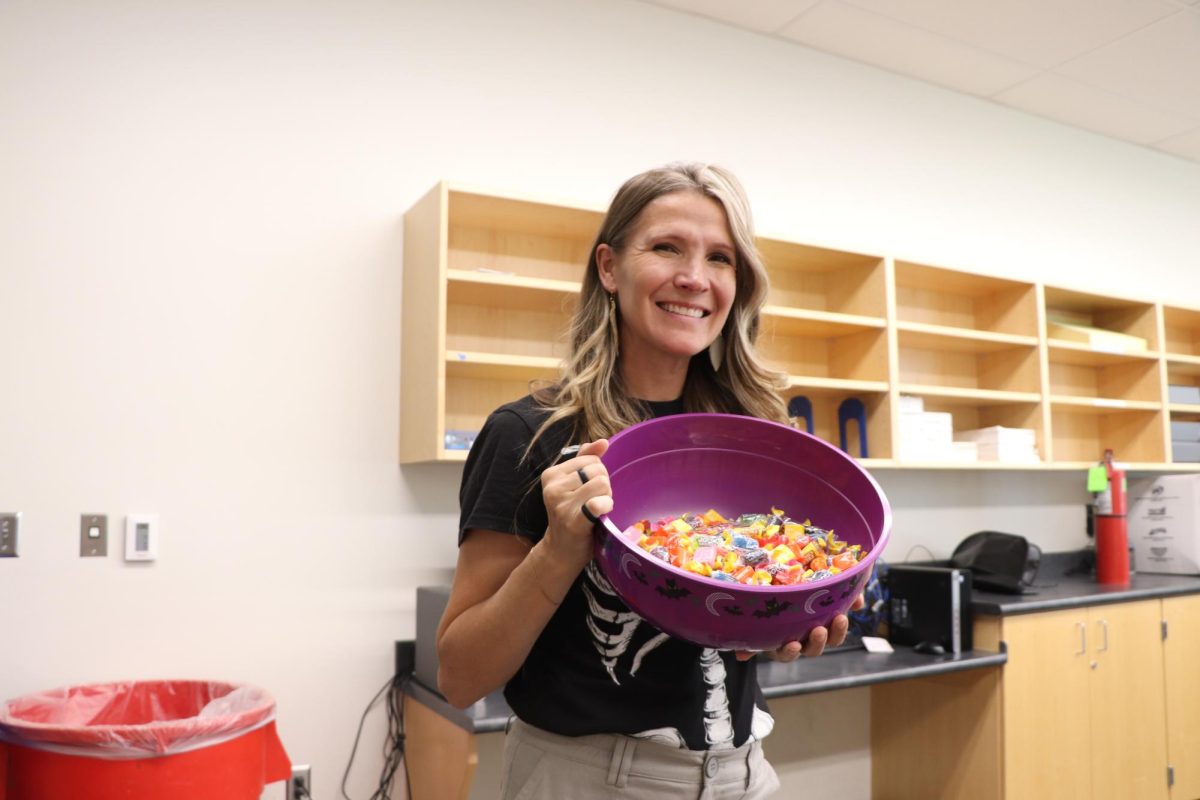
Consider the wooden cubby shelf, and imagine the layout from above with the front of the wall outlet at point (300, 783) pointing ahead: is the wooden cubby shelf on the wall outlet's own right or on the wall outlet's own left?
on the wall outlet's own left

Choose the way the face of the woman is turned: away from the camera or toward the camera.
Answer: toward the camera

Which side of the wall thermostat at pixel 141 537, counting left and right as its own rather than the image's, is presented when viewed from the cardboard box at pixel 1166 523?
left

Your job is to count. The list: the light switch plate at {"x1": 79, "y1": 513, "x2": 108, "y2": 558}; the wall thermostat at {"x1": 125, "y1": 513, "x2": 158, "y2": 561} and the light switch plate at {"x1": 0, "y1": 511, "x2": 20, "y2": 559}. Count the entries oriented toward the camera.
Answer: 3

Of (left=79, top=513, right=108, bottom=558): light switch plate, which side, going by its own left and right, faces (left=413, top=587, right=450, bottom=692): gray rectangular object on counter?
left

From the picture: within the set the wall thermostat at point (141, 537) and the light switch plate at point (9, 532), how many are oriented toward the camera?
2

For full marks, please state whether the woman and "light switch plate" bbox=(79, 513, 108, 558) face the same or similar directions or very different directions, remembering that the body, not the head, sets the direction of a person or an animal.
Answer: same or similar directions

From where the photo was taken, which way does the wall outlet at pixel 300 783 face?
toward the camera
